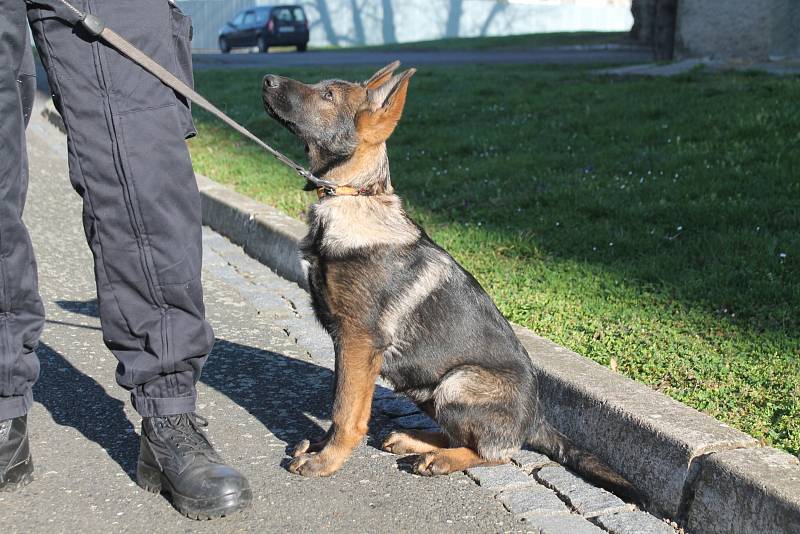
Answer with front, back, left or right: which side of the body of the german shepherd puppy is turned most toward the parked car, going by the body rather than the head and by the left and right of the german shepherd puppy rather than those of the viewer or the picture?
right

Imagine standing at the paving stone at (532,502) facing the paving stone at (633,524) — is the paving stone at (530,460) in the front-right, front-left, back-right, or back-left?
back-left

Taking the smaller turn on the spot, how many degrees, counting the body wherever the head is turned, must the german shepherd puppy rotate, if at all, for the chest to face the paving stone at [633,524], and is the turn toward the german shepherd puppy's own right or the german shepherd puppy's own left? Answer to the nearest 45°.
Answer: approximately 135° to the german shepherd puppy's own left

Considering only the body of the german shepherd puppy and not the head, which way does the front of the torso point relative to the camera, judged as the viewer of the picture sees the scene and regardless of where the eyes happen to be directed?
to the viewer's left

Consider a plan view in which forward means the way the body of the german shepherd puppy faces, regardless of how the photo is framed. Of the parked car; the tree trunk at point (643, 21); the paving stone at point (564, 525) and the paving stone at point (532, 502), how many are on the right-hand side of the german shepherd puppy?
2

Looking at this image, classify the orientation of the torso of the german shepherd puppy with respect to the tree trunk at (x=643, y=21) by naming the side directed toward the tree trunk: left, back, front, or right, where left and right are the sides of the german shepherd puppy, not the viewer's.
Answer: right
